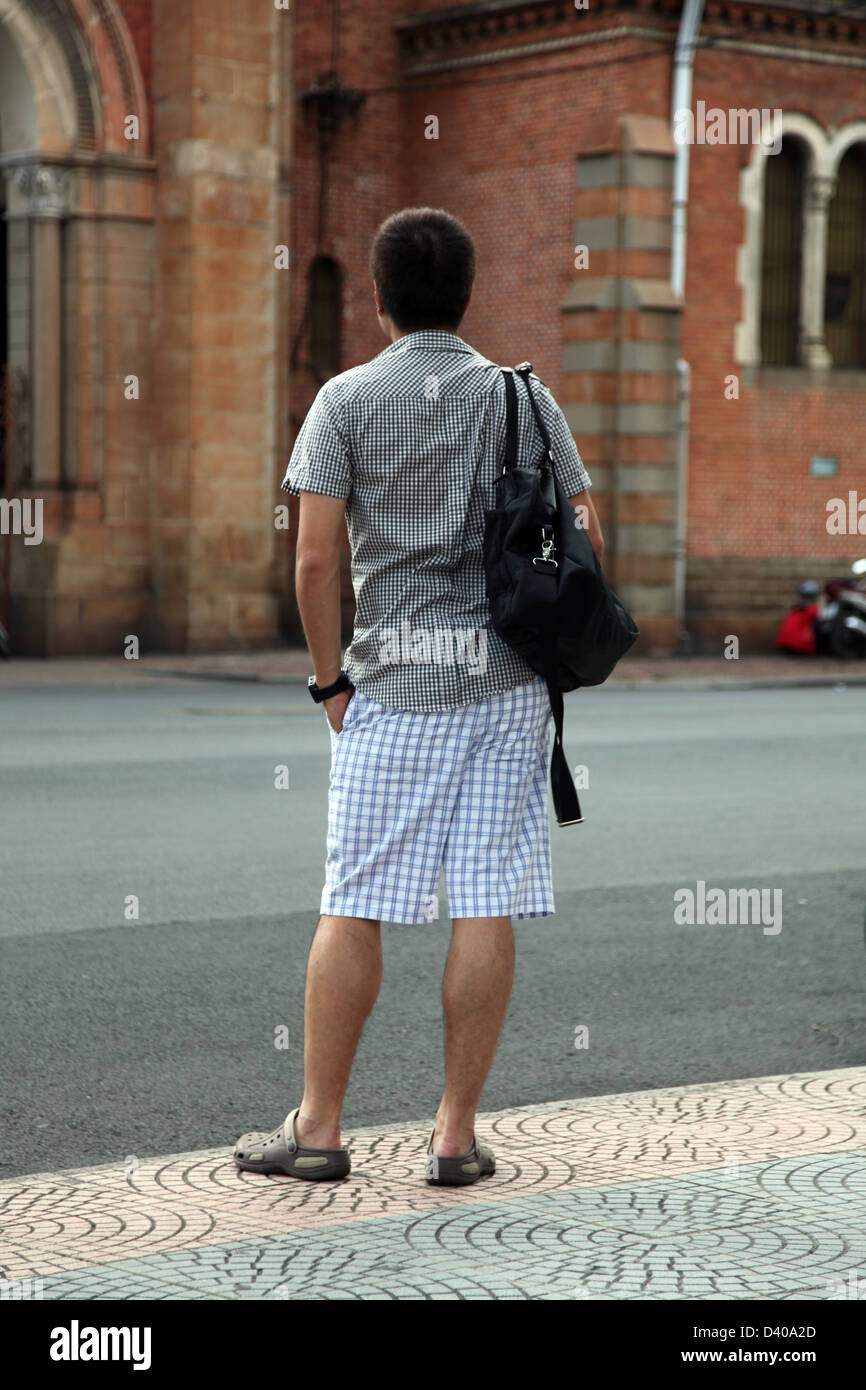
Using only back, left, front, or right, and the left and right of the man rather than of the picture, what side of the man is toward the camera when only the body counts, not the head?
back

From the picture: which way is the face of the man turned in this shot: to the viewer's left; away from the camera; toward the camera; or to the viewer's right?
away from the camera

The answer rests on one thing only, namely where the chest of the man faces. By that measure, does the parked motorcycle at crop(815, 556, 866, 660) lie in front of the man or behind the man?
in front

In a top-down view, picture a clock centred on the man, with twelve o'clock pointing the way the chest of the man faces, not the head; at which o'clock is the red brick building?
The red brick building is roughly at 12 o'clock from the man.
